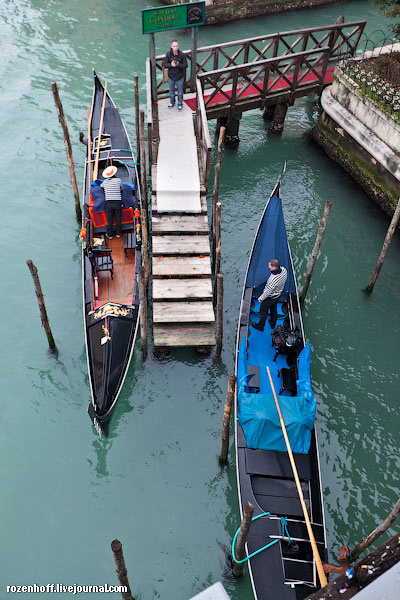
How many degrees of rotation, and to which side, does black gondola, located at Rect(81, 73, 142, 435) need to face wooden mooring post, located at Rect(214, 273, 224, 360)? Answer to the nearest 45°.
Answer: approximately 45° to its left

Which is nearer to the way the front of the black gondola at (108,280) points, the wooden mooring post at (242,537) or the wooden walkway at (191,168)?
the wooden mooring post

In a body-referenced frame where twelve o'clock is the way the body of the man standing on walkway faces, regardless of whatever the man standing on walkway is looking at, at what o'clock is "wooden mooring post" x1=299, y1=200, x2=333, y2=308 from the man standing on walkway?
The wooden mooring post is roughly at 11 o'clock from the man standing on walkway.

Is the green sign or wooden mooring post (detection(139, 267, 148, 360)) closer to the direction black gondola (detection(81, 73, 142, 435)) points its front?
the wooden mooring post

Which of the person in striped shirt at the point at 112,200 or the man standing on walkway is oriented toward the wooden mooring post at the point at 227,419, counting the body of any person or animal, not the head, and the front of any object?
the man standing on walkway
